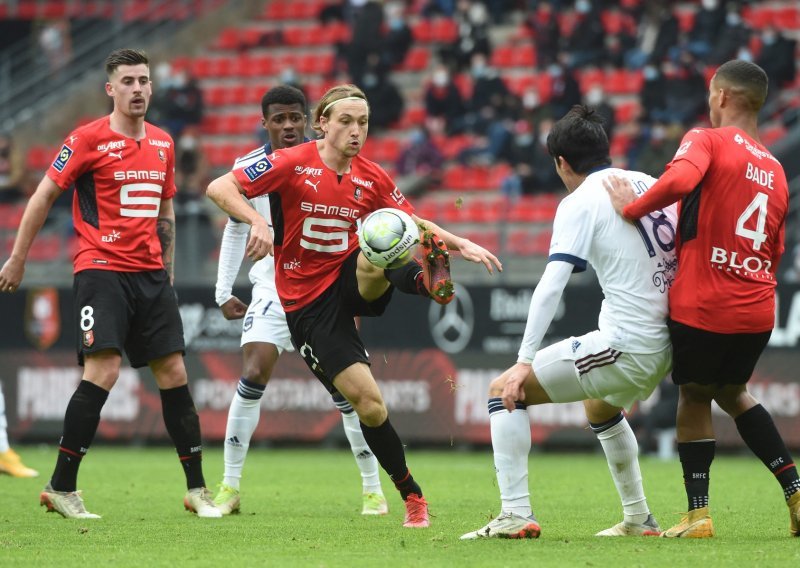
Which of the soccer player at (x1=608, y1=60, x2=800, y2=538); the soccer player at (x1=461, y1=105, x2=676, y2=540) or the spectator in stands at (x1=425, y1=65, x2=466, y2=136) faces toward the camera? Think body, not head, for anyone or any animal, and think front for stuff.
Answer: the spectator in stands

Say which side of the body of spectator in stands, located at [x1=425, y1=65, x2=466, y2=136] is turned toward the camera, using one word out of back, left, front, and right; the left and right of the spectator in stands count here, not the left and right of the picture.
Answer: front

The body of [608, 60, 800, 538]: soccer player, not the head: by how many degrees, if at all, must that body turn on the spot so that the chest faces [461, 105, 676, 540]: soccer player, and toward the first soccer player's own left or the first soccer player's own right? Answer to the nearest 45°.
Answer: approximately 45° to the first soccer player's own left

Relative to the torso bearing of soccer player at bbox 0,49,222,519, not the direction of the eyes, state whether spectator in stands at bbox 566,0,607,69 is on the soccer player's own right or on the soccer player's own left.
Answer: on the soccer player's own left

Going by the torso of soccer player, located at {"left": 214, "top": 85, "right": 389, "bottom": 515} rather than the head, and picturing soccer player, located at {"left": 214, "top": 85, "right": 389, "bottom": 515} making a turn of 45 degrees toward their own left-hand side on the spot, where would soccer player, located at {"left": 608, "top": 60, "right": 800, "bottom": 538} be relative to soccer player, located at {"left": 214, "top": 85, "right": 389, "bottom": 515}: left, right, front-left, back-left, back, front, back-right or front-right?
front

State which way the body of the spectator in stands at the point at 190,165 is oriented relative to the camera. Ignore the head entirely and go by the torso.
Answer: toward the camera

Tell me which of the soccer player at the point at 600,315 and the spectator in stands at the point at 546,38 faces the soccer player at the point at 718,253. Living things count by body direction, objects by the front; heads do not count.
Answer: the spectator in stands

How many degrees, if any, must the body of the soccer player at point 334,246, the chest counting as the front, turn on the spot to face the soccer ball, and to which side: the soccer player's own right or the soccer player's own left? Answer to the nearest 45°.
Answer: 0° — they already face it

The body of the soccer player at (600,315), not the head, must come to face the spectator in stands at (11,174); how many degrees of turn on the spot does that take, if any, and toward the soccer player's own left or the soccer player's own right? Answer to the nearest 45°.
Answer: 0° — they already face them

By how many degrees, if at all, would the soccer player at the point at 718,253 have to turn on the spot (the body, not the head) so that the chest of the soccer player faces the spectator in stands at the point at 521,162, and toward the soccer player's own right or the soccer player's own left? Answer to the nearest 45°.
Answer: approximately 45° to the soccer player's own right

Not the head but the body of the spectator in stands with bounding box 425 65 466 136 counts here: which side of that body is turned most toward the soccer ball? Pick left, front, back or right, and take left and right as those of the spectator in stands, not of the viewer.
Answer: front

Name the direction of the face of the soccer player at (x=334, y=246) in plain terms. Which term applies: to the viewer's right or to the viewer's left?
to the viewer's right

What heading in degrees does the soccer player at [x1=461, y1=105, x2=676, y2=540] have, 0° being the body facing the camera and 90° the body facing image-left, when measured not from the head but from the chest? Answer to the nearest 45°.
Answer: approximately 135°

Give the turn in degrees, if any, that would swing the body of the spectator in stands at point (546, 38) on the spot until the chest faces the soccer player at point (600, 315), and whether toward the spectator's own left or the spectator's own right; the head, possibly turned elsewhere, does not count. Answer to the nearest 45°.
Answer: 0° — they already face them

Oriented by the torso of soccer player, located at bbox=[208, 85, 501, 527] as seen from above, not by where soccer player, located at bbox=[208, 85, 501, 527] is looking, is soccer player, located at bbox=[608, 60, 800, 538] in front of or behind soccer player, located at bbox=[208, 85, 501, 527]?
in front

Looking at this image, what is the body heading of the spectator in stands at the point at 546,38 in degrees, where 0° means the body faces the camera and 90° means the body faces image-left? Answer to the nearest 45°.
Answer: approximately 0°

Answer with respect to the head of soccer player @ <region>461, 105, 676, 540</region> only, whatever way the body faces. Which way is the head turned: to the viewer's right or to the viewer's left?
to the viewer's left

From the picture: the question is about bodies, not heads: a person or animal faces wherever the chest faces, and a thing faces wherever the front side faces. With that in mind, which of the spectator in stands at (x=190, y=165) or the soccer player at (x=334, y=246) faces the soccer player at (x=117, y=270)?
the spectator in stands

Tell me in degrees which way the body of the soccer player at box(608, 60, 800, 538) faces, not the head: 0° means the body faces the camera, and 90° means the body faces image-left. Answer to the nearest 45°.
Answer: approximately 135°

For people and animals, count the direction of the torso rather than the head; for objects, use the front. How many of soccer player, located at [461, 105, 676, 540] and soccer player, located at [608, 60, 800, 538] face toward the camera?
0

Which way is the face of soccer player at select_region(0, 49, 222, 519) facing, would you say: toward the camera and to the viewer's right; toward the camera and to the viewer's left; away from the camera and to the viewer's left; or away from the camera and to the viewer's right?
toward the camera and to the viewer's right
